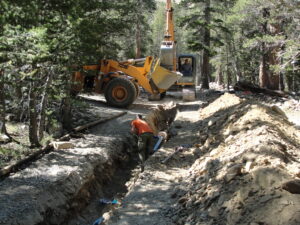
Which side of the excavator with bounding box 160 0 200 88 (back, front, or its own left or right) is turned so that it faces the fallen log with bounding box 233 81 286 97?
left

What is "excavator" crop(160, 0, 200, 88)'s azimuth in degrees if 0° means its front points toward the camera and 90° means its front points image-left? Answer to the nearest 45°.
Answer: approximately 0°

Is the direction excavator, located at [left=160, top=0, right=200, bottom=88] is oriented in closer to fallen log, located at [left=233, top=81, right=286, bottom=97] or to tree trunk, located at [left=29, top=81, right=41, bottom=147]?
the tree trunk

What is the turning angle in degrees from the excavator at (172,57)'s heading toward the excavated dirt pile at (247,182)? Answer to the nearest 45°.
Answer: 0° — it already faces it

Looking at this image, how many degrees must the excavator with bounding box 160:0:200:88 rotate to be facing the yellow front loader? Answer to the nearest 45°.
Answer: approximately 45° to its right

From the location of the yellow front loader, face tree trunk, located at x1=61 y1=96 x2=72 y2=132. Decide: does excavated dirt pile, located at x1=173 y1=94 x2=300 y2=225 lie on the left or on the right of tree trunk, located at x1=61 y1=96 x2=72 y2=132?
left

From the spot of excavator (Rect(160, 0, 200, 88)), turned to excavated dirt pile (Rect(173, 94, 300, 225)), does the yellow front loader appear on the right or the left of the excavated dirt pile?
right

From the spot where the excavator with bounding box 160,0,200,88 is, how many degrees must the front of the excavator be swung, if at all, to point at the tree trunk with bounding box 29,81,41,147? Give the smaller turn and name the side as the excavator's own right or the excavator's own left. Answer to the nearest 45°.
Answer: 0° — it already faces it
